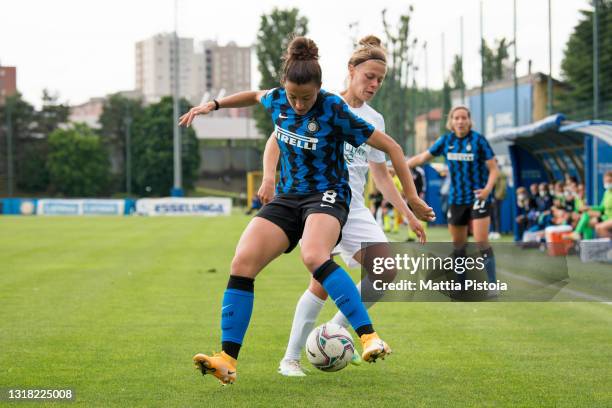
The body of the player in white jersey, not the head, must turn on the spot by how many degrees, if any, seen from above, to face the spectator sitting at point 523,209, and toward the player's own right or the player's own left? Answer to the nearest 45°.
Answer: approximately 135° to the player's own left

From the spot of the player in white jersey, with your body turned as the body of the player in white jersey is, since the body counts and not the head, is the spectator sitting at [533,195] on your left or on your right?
on your left

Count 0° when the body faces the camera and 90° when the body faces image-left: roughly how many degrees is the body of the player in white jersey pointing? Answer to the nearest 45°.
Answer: approximately 315°

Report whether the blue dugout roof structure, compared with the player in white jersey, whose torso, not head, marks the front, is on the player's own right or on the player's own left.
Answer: on the player's own left

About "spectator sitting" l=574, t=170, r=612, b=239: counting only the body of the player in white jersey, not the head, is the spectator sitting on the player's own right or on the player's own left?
on the player's own left

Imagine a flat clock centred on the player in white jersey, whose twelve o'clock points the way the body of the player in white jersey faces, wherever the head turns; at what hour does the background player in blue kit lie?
The background player in blue kit is roughly at 8 o'clock from the player in white jersey.

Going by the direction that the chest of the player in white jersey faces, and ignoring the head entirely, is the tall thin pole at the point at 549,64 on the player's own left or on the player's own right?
on the player's own left
